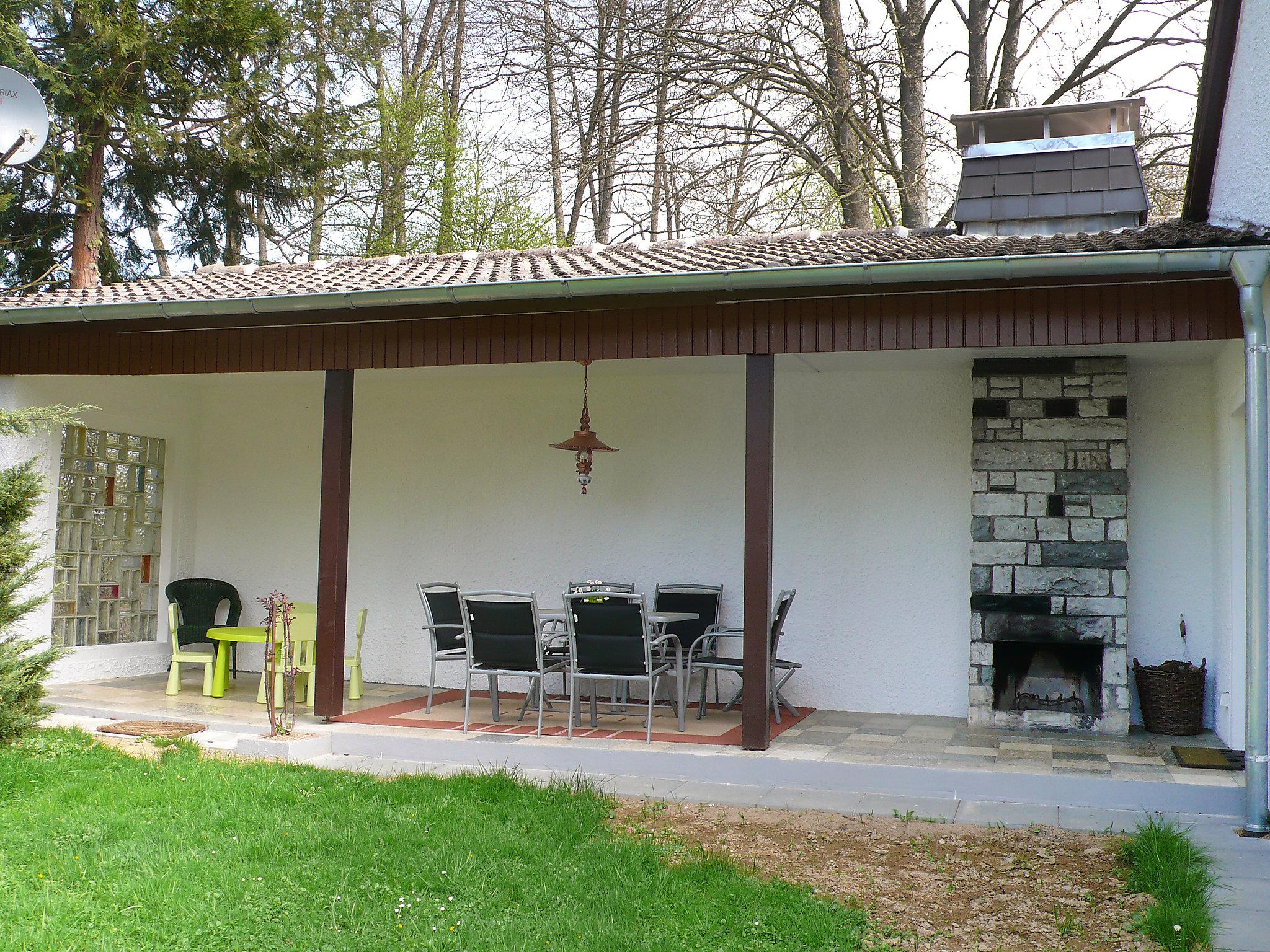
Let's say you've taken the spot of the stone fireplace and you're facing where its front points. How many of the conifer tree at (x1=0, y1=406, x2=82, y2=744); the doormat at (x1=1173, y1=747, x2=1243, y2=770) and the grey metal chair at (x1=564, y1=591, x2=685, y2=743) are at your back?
0

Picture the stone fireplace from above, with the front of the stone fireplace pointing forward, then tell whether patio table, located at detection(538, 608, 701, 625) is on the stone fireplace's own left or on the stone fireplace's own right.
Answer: on the stone fireplace's own right

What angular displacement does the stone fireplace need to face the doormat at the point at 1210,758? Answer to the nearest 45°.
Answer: approximately 45° to its left

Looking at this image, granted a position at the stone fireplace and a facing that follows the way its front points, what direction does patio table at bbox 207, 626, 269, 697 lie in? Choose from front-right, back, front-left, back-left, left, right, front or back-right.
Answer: right

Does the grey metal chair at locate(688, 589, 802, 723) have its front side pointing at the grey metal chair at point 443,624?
yes

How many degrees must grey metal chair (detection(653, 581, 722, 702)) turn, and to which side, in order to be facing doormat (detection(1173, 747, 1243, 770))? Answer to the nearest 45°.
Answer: approximately 45° to its left

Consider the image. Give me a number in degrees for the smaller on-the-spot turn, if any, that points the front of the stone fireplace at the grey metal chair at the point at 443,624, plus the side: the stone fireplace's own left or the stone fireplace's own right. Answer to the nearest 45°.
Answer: approximately 90° to the stone fireplace's own right

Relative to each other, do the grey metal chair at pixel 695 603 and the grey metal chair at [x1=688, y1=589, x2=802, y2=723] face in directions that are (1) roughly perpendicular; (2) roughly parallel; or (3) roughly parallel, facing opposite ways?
roughly perpendicular

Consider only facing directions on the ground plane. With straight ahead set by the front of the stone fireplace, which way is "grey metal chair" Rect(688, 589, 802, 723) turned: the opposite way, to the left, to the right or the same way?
to the right

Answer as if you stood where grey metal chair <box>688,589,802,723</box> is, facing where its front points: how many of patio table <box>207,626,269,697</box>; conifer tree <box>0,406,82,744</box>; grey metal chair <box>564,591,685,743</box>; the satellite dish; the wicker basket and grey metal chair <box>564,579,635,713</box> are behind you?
1

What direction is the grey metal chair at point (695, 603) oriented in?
toward the camera

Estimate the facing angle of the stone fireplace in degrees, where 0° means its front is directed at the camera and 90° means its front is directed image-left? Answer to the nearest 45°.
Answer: approximately 0°

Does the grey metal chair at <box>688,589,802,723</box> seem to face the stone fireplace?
no

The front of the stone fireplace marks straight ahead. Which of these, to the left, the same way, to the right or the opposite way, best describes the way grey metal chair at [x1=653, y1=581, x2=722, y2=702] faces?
the same way

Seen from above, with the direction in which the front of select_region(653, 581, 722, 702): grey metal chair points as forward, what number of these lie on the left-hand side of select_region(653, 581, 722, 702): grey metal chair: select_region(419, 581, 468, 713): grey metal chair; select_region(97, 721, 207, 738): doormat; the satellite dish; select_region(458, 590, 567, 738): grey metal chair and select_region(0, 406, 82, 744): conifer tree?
0

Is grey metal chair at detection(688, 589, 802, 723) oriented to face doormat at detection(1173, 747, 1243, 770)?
no

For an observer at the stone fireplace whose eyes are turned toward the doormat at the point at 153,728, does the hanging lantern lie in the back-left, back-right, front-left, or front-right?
front-right

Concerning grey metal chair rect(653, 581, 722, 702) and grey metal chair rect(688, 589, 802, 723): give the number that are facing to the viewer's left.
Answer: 1

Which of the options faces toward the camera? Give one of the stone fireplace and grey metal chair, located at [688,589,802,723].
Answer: the stone fireplace

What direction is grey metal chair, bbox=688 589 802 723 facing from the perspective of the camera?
to the viewer's left

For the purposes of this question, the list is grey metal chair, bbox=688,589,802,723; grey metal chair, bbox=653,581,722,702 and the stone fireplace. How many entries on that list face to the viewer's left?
1

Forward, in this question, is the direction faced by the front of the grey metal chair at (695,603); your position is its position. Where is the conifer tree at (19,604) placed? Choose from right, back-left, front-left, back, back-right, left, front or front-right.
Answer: front-right
